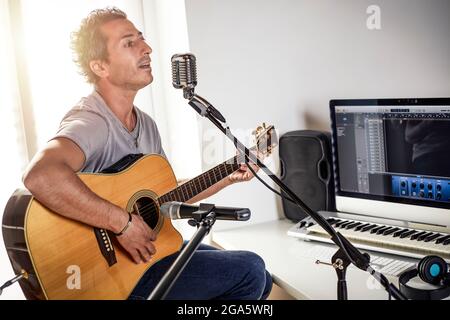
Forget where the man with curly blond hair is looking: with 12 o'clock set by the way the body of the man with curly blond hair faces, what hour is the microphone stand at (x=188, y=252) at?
The microphone stand is roughly at 1 o'clock from the man with curly blond hair.

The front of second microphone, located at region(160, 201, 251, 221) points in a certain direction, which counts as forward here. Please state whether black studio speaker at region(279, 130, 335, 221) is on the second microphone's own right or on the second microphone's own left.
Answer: on the second microphone's own right

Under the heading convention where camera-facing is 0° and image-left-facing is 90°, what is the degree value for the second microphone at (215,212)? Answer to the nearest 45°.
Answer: approximately 90°

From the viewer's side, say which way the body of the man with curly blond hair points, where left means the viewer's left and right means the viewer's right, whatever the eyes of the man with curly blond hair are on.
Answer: facing the viewer and to the right of the viewer

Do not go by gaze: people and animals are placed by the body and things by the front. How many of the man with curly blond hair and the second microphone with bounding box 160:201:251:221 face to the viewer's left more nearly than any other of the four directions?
1

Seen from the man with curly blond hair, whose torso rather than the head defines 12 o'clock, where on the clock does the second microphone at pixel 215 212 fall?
The second microphone is roughly at 1 o'clock from the man with curly blond hair.

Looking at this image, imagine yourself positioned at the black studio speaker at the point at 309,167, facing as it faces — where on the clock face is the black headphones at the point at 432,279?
The black headphones is roughly at 10 o'clock from the black studio speaker.

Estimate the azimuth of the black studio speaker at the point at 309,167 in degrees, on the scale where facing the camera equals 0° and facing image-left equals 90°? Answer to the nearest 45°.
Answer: approximately 45°

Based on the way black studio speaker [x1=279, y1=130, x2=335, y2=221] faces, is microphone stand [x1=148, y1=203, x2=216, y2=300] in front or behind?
in front

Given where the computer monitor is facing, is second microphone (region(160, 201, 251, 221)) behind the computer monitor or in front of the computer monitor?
in front

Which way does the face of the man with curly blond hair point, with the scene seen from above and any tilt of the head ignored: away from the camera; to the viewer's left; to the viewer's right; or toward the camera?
to the viewer's right

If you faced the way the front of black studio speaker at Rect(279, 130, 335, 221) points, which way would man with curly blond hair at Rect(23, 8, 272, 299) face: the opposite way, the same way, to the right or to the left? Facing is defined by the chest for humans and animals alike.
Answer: to the left
